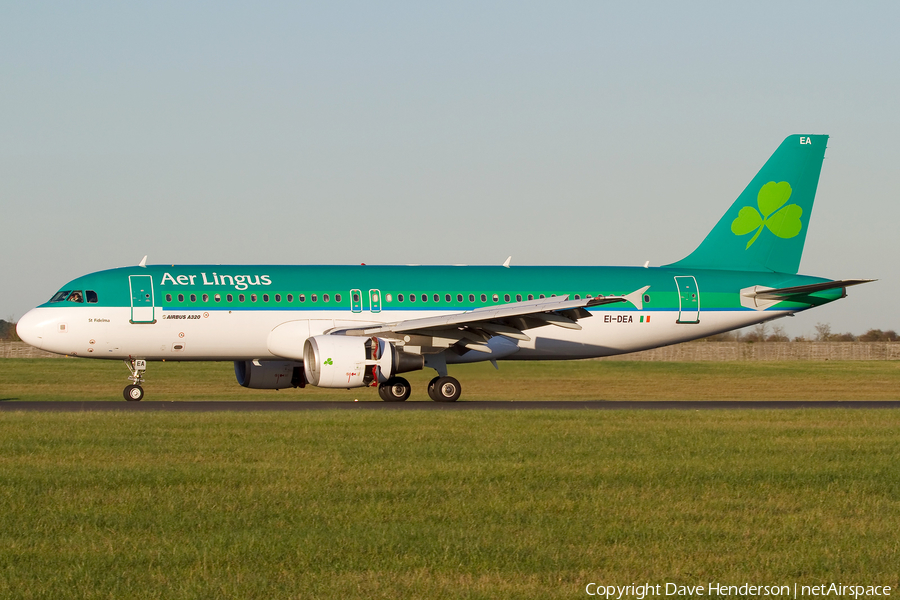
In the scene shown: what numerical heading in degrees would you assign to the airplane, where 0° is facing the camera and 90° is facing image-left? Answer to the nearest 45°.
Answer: approximately 90°
